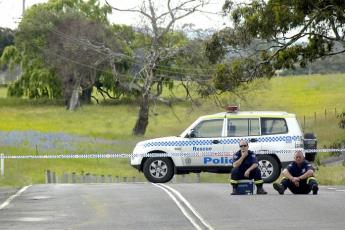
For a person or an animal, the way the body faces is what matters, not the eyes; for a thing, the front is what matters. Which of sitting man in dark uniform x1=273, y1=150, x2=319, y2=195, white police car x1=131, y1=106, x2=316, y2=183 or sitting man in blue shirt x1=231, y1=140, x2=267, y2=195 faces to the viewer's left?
the white police car

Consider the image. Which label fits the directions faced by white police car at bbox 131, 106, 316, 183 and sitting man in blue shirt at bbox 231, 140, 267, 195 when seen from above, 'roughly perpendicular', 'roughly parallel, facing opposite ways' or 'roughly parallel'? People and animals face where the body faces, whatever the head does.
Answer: roughly perpendicular

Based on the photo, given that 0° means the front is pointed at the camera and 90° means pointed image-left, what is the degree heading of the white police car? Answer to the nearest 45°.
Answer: approximately 90°

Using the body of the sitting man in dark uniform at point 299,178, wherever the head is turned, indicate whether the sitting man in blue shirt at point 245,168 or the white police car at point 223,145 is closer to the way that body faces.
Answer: the sitting man in blue shirt

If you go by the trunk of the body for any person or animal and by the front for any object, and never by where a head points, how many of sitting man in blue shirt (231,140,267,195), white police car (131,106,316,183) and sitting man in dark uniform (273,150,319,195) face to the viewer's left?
1

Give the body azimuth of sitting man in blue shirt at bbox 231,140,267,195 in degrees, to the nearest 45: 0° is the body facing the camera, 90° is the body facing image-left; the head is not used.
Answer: approximately 0°

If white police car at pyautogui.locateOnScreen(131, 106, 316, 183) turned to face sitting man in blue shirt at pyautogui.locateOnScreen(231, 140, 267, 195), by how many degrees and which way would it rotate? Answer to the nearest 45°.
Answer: approximately 90° to its left

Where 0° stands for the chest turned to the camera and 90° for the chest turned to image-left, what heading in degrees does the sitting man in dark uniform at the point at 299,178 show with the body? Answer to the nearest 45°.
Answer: approximately 0°

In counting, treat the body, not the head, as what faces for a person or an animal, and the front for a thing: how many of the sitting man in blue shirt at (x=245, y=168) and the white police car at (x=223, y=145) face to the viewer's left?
1

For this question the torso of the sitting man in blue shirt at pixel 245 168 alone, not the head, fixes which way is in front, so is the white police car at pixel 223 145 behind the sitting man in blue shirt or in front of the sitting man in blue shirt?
behind

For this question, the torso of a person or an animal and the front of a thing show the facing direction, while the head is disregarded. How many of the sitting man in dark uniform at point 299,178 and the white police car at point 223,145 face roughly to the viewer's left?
1
